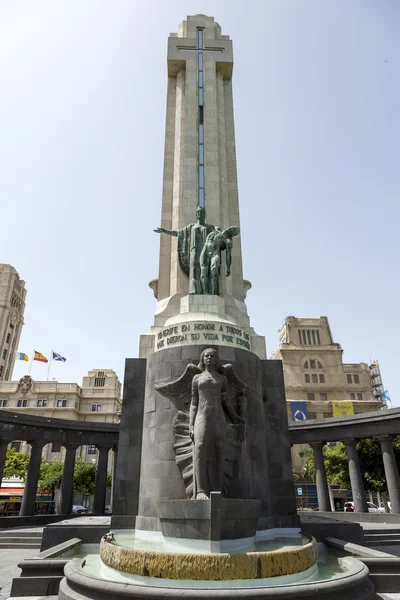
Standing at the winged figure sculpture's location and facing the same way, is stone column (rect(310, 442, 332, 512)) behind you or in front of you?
behind

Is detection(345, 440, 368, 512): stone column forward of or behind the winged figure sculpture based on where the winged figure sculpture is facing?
behind

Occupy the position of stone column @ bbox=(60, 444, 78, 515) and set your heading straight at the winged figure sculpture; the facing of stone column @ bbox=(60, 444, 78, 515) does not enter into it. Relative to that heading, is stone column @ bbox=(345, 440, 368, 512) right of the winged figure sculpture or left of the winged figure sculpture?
left

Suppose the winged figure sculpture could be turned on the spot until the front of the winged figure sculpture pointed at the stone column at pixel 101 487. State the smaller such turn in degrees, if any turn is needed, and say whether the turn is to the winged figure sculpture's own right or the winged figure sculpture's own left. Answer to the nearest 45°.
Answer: approximately 180°

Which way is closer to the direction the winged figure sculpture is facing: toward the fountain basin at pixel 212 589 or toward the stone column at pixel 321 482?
the fountain basin

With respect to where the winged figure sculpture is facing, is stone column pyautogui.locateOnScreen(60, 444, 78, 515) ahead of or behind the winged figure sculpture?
behind

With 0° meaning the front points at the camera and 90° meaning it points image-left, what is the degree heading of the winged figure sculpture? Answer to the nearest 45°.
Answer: approximately 0°

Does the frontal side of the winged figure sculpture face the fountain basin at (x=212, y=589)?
yes
